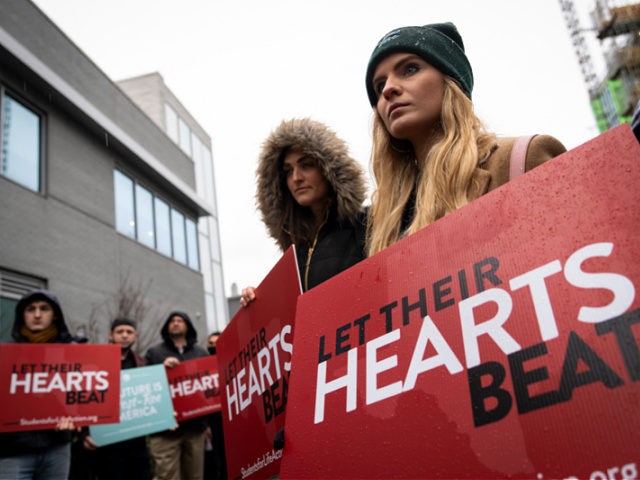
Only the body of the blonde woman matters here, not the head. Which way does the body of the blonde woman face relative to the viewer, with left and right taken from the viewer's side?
facing the viewer and to the left of the viewer

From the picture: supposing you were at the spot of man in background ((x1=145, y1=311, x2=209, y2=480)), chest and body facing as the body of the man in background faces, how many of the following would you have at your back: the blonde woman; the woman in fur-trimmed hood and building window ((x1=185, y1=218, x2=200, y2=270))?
1

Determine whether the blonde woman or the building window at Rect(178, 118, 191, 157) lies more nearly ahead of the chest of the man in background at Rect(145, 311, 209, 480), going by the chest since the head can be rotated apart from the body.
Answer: the blonde woman

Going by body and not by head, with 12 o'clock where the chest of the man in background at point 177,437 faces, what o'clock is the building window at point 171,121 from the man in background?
The building window is roughly at 6 o'clock from the man in background.

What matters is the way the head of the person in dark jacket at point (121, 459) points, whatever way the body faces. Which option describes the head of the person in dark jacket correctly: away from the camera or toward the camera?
toward the camera

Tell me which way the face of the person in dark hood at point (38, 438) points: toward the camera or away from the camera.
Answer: toward the camera

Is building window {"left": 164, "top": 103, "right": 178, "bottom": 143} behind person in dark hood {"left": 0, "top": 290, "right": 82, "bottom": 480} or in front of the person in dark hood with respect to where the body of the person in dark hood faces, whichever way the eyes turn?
behind

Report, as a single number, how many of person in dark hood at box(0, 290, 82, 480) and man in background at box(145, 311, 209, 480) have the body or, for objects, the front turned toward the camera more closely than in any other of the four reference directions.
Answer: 2

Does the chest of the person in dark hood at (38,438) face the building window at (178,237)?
no

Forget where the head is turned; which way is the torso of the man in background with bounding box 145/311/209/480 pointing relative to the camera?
toward the camera

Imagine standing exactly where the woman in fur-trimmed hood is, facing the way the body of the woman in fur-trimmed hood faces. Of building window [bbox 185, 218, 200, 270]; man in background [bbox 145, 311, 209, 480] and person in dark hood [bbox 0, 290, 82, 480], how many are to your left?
0

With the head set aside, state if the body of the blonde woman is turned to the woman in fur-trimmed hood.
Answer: no

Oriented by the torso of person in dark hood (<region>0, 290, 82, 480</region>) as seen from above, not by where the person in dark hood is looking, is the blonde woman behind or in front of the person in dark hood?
in front

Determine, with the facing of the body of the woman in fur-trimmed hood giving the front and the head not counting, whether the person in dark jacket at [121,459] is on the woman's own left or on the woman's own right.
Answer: on the woman's own right

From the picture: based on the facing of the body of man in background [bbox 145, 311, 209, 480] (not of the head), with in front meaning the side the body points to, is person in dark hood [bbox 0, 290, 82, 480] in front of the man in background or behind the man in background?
in front
